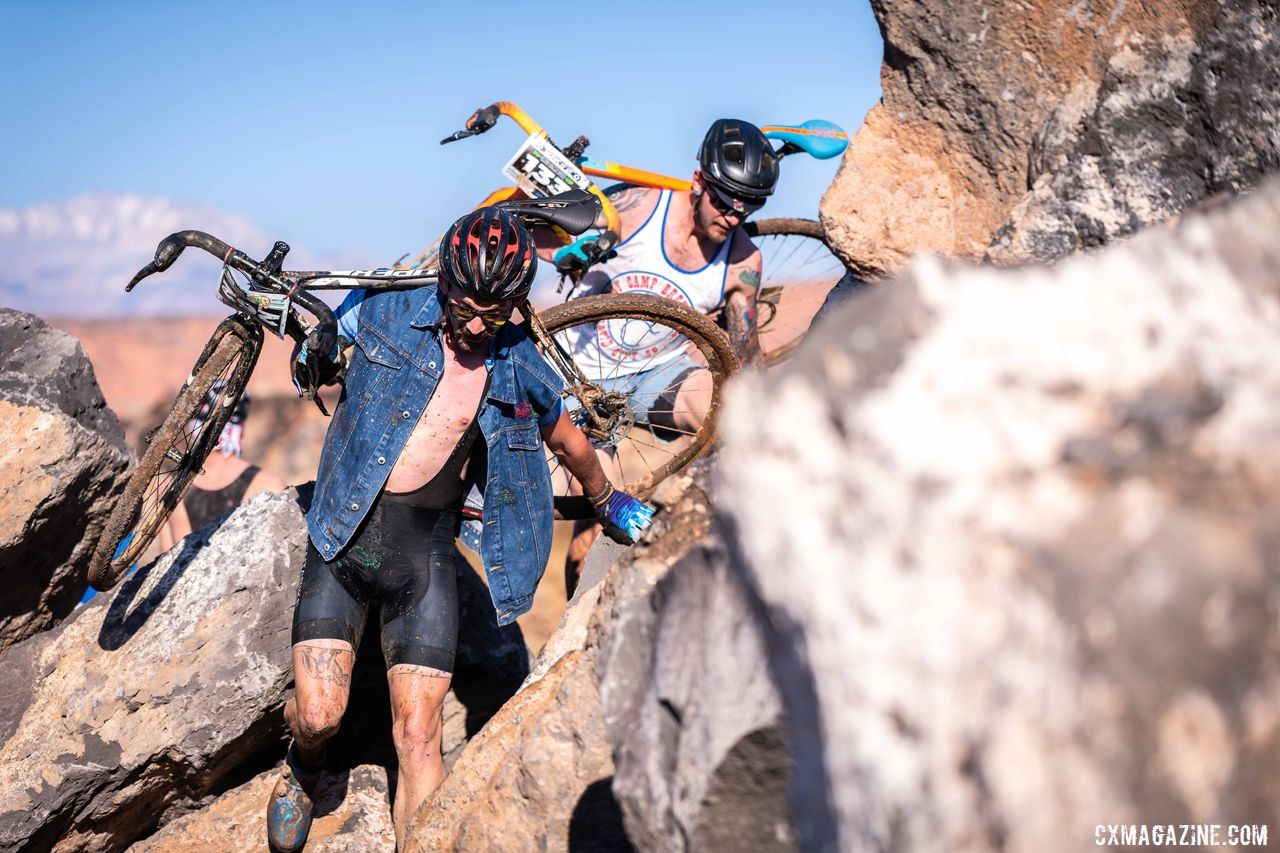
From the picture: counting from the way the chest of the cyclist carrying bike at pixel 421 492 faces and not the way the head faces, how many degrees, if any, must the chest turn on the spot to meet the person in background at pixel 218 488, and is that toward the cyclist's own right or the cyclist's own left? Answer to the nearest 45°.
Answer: approximately 135° to the cyclist's own right

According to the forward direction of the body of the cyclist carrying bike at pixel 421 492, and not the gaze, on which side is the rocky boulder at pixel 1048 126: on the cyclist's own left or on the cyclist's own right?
on the cyclist's own left

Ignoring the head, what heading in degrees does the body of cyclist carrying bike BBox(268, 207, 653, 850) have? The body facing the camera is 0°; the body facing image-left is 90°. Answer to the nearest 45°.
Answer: approximately 0°

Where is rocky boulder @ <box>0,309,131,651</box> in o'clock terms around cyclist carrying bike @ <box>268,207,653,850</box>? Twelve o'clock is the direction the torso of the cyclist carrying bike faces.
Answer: The rocky boulder is roughly at 4 o'clock from the cyclist carrying bike.
